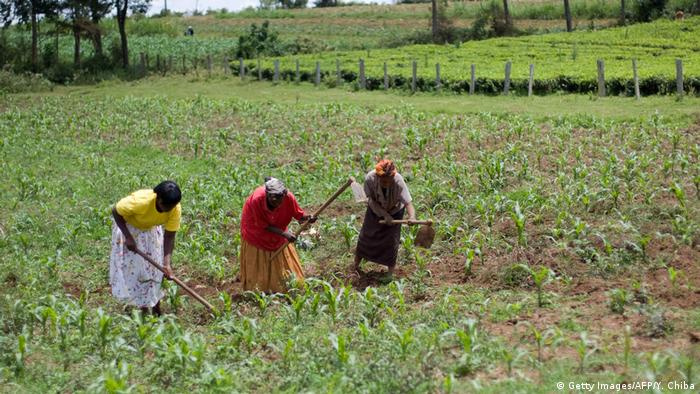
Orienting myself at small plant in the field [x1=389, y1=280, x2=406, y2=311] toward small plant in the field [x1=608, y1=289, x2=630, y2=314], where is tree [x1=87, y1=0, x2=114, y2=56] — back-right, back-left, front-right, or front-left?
back-left

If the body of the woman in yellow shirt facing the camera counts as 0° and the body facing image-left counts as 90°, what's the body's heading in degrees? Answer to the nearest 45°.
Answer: approximately 315°

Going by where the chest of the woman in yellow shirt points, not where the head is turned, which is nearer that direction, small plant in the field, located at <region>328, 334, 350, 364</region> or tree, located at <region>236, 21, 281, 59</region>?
the small plant in the field

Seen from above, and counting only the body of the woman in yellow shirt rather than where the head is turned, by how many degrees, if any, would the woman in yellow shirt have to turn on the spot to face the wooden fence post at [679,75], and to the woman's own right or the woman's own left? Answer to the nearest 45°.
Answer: approximately 90° to the woman's own left

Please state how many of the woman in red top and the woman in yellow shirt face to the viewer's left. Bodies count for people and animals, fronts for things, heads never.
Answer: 0

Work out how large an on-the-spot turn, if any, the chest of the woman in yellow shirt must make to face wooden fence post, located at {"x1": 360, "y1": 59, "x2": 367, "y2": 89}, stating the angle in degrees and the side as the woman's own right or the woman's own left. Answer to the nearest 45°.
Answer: approximately 135° to the woman's own left

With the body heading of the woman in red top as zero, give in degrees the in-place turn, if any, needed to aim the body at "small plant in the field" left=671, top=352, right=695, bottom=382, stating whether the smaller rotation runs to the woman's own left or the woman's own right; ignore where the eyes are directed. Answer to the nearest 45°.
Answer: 0° — they already face it

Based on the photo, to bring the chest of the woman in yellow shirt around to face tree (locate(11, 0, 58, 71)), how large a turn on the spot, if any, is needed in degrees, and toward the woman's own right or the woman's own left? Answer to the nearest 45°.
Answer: approximately 135° to the woman's own left

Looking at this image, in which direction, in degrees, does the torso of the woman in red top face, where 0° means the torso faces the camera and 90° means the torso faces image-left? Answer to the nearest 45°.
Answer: approximately 315°
